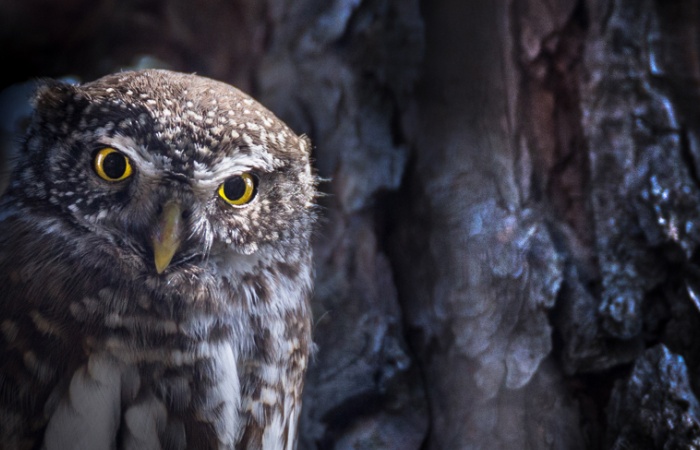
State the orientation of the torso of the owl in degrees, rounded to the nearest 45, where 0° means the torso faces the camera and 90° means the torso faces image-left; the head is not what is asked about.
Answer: approximately 0°
